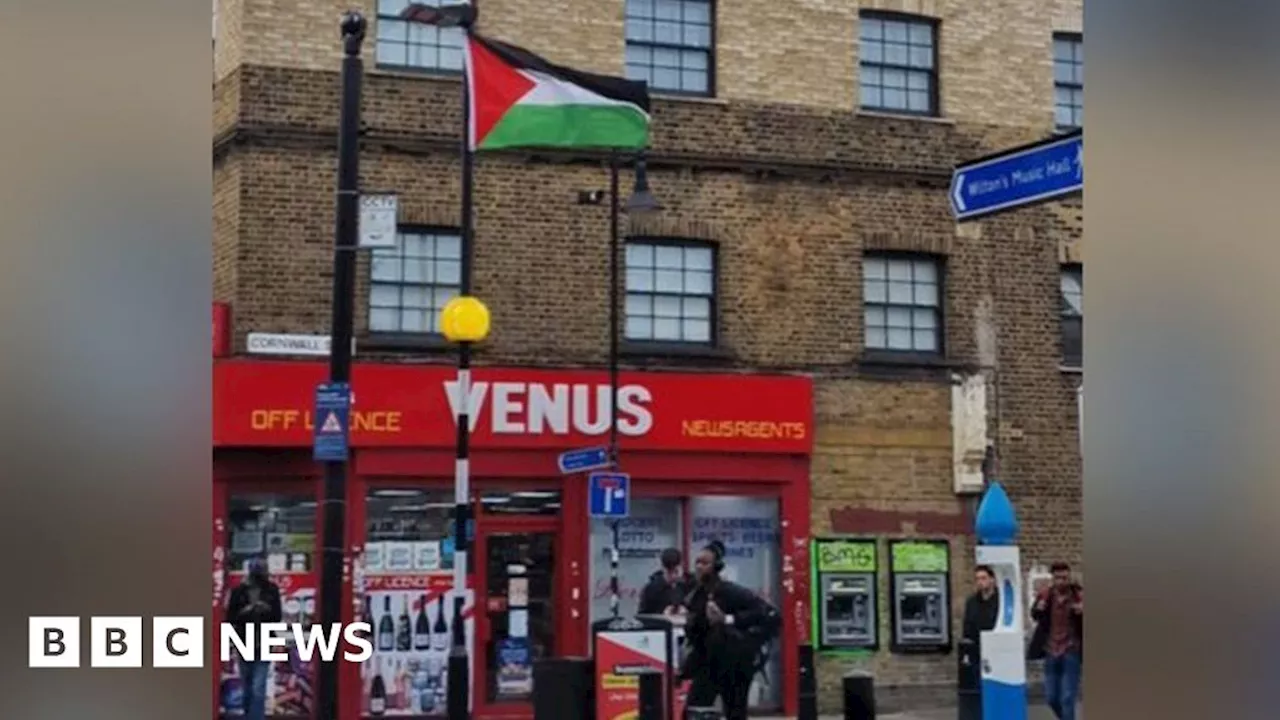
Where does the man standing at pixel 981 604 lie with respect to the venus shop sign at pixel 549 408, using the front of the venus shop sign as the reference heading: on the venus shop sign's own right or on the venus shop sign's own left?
on the venus shop sign's own left

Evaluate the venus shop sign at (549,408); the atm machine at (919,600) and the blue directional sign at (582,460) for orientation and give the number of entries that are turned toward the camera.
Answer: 3

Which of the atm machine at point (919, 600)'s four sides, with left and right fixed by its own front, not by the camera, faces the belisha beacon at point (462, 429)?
right

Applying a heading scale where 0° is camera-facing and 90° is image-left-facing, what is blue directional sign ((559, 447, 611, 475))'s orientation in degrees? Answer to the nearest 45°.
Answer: approximately 0°

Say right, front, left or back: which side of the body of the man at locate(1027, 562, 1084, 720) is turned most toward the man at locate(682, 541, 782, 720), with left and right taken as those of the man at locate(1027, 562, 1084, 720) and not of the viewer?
right

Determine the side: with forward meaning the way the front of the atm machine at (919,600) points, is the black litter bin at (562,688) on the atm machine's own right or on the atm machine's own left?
on the atm machine's own right
